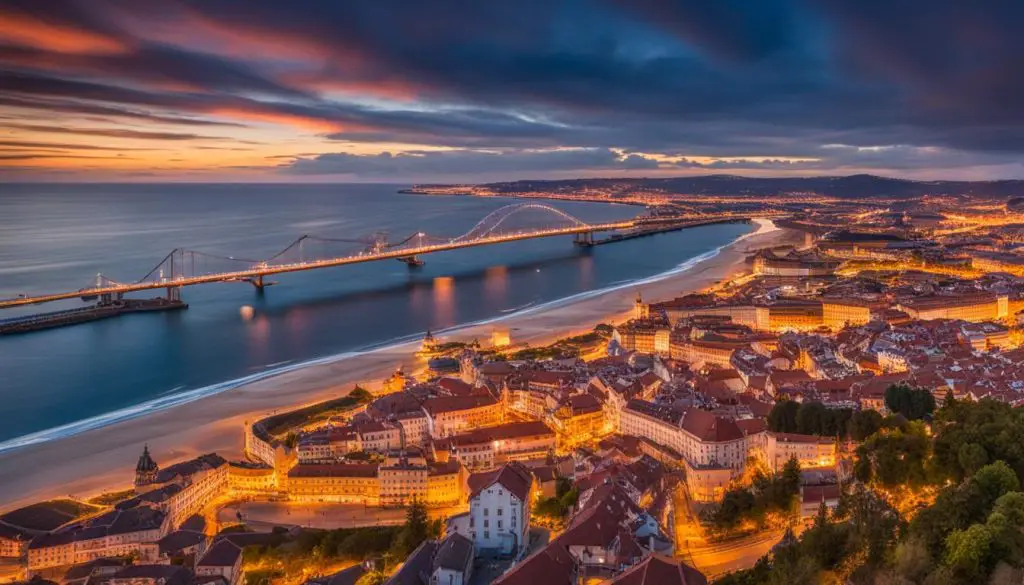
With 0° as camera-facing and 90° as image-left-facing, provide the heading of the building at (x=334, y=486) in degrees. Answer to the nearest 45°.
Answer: approximately 0°

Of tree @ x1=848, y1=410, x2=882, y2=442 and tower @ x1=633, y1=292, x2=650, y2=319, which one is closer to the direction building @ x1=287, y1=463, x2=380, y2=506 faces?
the tree

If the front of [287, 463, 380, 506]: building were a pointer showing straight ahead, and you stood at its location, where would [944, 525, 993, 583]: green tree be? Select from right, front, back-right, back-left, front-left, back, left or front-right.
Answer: front-left

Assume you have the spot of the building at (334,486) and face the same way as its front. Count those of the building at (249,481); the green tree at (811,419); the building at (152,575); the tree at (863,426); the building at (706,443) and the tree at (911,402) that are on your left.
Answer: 4

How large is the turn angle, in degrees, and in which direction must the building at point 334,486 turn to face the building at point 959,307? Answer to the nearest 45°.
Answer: approximately 135° to its left

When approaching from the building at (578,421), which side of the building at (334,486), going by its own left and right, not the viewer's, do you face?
left

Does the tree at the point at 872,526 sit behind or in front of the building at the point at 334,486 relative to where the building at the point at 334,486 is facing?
in front

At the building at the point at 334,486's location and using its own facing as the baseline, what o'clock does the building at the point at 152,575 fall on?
the building at the point at 152,575 is roughly at 1 o'clock from the building at the point at 334,486.

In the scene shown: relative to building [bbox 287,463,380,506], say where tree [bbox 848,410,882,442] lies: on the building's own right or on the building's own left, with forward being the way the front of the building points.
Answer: on the building's own left

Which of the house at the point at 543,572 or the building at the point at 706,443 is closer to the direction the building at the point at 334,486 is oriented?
the house

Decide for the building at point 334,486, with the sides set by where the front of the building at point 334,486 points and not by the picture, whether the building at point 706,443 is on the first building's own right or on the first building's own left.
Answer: on the first building's own left

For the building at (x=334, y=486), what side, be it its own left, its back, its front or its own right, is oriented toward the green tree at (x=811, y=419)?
left

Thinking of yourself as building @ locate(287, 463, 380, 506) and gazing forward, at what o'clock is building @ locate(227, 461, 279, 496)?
building @ locate(227, 461, 279, 496) is roughly at 4 o'clock from building @ locate(287, 463, 380, 506).

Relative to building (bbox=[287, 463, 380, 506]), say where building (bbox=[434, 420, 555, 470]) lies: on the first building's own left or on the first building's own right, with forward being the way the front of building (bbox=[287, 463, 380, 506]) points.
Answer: on the first building's own left

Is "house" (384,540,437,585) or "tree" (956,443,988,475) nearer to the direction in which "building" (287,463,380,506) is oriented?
the house

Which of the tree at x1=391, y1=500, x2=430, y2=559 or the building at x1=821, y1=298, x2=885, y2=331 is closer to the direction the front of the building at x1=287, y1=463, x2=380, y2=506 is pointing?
the tree
